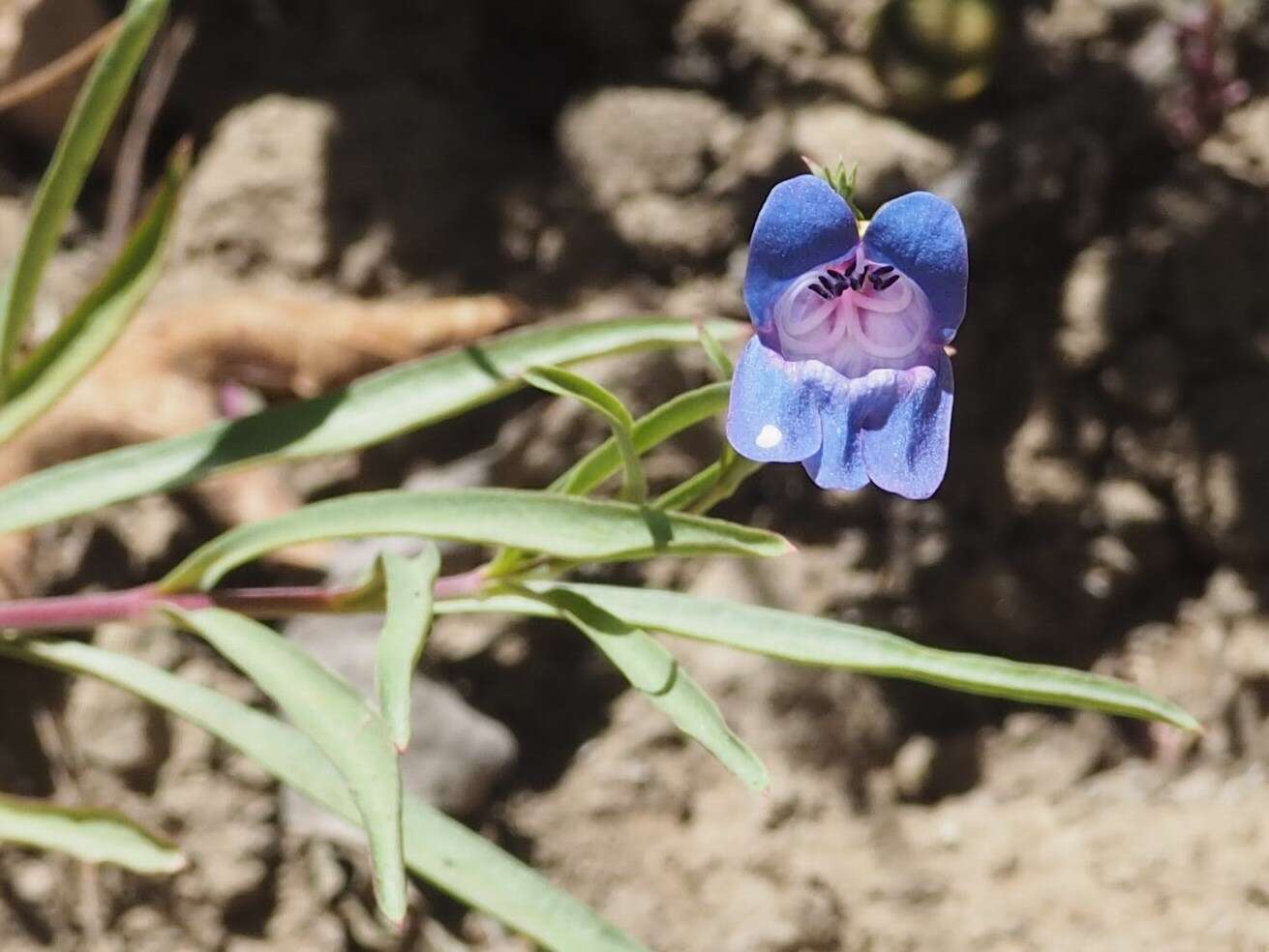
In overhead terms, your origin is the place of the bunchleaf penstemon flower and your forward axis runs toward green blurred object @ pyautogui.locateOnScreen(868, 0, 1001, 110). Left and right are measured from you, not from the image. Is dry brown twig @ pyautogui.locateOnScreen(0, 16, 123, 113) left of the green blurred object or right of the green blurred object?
left

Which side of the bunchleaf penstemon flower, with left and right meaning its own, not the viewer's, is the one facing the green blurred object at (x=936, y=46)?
back

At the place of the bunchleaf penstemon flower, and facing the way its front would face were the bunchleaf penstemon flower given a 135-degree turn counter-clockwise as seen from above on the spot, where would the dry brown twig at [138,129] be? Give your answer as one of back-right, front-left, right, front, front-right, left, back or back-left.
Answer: left

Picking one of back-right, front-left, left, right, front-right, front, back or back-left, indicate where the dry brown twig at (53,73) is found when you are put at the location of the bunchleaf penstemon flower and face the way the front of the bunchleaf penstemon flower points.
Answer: back-right

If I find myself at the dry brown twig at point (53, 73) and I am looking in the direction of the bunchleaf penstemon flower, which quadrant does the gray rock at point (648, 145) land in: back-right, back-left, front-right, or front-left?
front-left

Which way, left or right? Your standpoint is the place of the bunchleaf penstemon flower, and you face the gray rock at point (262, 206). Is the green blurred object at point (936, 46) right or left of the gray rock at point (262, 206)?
right

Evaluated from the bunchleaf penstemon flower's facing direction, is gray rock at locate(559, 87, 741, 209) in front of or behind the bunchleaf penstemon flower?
behind

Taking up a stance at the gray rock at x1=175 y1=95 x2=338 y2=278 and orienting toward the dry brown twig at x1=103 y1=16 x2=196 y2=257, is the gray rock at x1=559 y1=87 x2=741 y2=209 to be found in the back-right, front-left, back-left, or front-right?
back-right

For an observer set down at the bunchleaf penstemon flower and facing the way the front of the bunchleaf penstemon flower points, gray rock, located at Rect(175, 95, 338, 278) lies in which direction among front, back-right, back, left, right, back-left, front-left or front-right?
back-right

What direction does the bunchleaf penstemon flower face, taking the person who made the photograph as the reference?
facing the viewer

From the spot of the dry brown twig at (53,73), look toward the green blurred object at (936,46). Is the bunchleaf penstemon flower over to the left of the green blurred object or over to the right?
right
